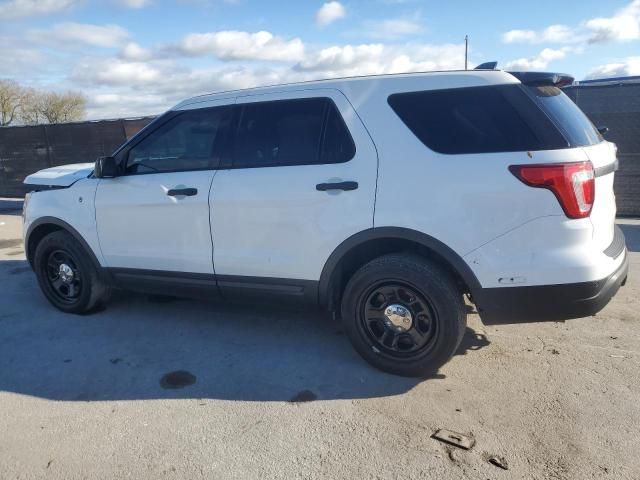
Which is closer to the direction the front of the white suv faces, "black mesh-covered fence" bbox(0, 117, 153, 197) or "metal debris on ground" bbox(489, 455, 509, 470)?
the black mesh-covered fence

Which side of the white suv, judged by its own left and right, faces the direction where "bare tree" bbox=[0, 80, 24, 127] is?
front

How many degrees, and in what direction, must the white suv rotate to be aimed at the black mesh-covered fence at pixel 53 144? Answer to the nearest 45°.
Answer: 0° — it already faces it

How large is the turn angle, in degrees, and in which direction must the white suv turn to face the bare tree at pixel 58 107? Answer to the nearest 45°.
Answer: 0° — it already faces it

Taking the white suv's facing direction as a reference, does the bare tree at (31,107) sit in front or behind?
in front

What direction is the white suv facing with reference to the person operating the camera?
facing away from the viewer and to the left of the viewer
